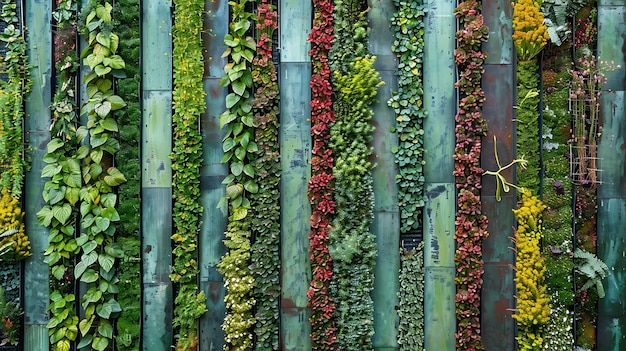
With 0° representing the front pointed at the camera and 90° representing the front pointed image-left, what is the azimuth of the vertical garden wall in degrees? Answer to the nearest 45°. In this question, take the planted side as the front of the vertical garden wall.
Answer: approximately 0°
